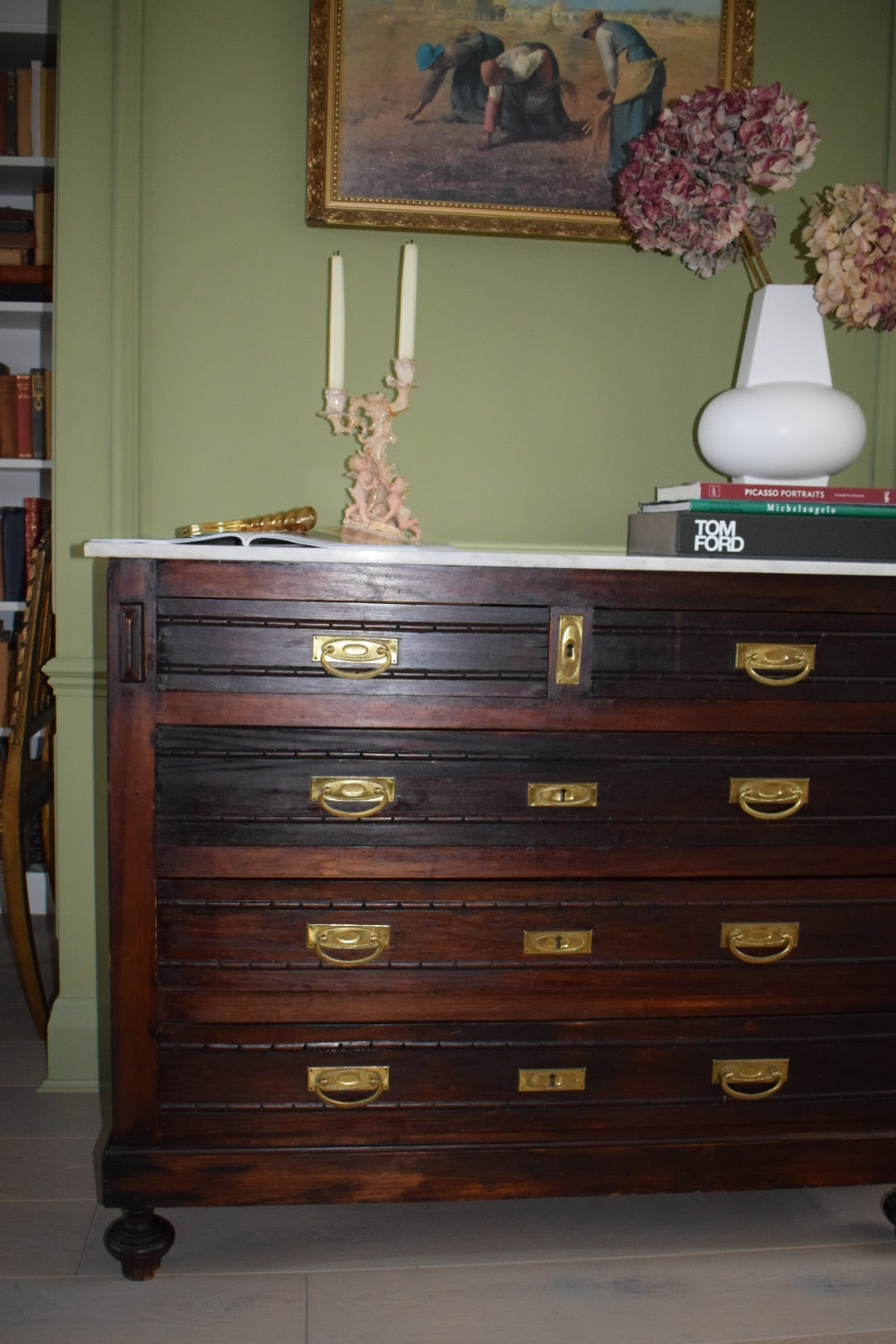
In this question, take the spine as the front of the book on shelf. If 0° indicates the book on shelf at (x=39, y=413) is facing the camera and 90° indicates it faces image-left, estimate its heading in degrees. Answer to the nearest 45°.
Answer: approximately 0°

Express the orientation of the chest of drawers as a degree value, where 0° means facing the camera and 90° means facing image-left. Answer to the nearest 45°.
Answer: approximately 0°

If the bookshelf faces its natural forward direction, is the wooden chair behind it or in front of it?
in front

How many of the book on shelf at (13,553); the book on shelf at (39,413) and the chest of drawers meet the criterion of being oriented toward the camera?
3
